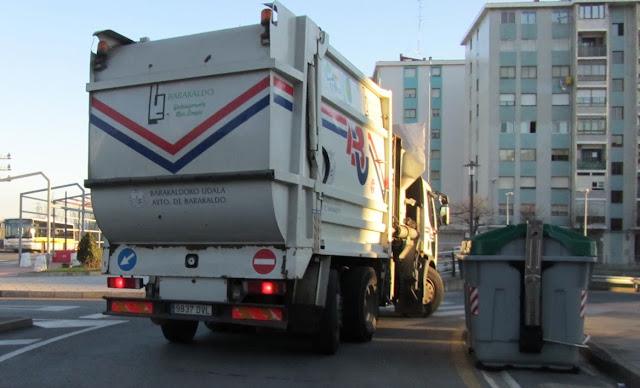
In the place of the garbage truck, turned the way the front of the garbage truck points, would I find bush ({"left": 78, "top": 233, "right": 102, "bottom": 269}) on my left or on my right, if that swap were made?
on my left

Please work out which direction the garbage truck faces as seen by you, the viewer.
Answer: facing away from the viewer and to the right of the viewer

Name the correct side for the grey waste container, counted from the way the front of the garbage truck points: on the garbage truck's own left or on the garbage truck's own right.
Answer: on the garbage truck's own right
